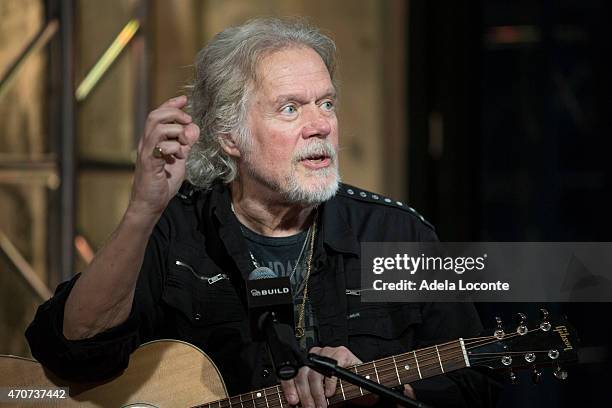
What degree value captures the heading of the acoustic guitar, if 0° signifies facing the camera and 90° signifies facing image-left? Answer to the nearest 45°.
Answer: approximately 0°
